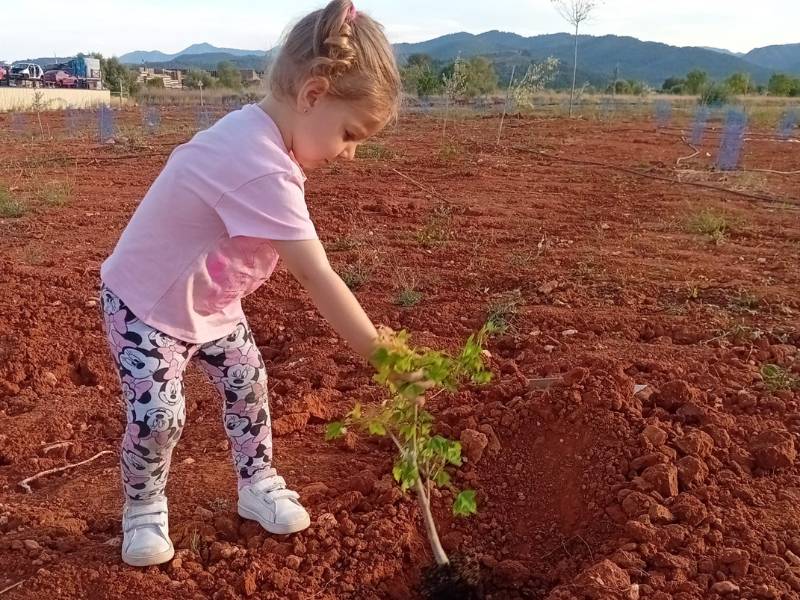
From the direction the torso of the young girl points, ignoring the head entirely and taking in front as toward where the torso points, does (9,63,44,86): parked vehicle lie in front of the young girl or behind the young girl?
behind

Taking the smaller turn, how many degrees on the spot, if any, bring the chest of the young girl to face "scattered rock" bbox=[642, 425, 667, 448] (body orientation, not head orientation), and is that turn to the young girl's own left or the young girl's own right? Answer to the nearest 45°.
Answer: approximately 45° to the young girl's own left

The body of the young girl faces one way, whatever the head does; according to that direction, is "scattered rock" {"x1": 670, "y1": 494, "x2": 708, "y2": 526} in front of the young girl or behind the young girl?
in front

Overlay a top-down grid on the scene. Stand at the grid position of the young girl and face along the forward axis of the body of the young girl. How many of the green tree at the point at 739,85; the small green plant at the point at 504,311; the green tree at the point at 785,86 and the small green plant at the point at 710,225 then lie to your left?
4

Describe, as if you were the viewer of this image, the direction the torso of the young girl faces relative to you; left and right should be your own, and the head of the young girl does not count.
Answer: facing the viewer and to the right of the viewer

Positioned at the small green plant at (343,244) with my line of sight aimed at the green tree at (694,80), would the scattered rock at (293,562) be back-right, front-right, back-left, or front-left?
back-right

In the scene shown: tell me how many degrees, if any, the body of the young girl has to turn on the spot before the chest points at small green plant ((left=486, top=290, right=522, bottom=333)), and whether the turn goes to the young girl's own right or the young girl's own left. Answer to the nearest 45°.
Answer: approximately 90° to the young girl's own left

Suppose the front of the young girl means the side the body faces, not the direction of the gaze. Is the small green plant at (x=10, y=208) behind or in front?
behind

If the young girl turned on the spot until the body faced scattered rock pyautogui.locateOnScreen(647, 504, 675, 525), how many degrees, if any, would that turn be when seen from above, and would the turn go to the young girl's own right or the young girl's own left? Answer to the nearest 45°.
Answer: approximately 45° to the young girl's own left

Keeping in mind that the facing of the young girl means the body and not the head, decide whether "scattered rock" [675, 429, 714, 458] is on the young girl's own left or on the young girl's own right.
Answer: on the young girl's own left
